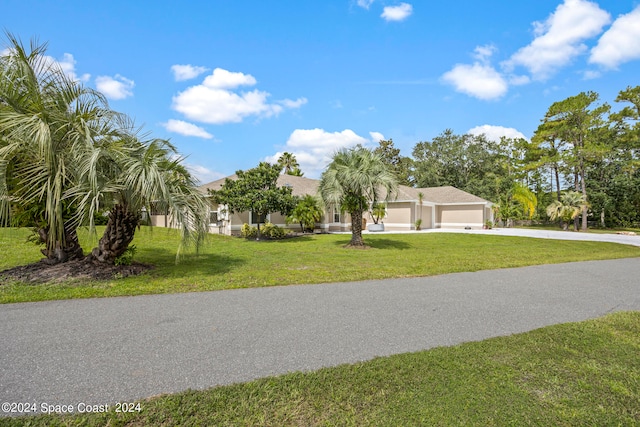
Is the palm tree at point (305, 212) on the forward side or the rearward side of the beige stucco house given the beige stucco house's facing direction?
on the forward side

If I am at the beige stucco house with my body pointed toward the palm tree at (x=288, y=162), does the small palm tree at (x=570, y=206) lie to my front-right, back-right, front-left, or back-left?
back-right

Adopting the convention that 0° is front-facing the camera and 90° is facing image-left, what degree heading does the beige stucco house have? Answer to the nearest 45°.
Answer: approximately 0°

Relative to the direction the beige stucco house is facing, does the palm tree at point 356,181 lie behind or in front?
in front

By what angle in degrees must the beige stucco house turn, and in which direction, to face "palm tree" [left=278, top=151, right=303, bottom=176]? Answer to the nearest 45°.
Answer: approximately 135° to its right

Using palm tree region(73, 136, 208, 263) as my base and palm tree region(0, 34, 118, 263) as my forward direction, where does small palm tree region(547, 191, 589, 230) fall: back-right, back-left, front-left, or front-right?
back-right

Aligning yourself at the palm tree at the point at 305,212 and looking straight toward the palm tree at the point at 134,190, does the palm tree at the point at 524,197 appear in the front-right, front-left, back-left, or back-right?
back-left

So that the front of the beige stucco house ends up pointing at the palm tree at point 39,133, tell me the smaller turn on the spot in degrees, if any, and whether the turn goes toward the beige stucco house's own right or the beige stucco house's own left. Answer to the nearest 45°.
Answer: approximately 45° to the beige stucco house's own right
